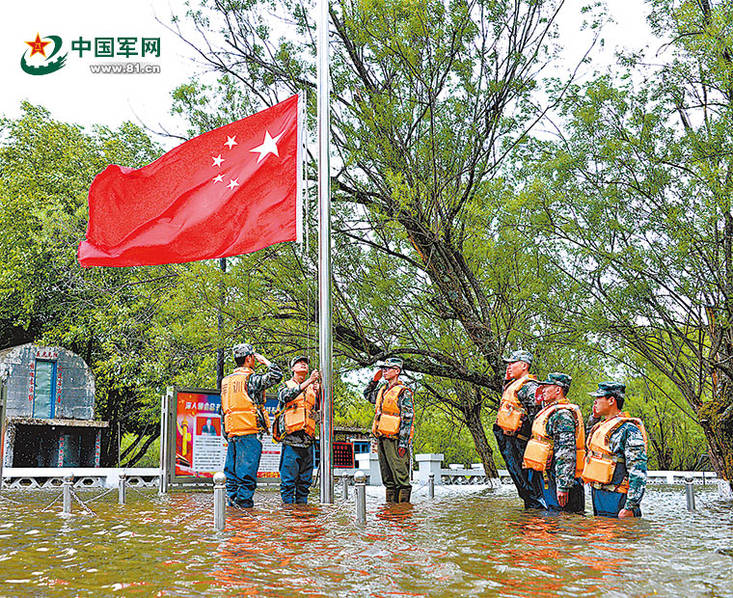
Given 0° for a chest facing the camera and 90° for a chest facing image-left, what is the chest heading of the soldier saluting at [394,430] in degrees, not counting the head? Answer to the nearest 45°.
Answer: approximately 45°

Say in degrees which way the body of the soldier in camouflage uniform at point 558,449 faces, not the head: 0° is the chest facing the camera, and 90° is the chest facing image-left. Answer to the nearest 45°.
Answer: approximately 90°

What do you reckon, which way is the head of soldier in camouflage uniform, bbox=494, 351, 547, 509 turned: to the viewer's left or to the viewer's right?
to the viewer's left

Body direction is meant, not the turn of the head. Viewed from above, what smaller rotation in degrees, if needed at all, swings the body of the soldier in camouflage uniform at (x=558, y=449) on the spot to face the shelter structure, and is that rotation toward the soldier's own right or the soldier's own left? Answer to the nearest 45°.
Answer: approximately 45° to the soldier's own right

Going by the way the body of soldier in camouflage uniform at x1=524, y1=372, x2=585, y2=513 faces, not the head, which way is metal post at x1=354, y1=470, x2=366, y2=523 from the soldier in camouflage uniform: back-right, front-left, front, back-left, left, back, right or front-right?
front-left

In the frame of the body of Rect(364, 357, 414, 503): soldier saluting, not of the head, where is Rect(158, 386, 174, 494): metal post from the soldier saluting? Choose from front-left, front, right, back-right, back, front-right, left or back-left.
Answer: right

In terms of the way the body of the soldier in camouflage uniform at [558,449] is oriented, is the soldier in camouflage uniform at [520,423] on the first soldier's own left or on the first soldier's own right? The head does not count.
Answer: on the first soldier's own right

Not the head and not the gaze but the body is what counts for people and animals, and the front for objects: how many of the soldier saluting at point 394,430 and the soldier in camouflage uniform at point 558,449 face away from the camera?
0

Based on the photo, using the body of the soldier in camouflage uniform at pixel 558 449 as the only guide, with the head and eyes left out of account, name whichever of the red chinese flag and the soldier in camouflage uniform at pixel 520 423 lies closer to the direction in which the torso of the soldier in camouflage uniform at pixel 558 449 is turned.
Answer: the red chinese flag

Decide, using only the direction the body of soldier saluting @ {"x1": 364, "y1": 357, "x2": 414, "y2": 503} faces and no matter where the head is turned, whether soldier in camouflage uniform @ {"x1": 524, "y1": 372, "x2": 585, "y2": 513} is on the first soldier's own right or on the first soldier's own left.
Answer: on the first soldier's own left

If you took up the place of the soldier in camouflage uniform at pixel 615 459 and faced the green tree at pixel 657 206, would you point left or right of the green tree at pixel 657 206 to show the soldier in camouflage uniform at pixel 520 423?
left

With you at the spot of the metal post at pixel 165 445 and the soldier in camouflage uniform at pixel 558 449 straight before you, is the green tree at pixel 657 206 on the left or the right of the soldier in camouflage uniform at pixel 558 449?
left

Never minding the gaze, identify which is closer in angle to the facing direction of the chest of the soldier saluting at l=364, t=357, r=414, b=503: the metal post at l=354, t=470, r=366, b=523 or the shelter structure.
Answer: the metal post
